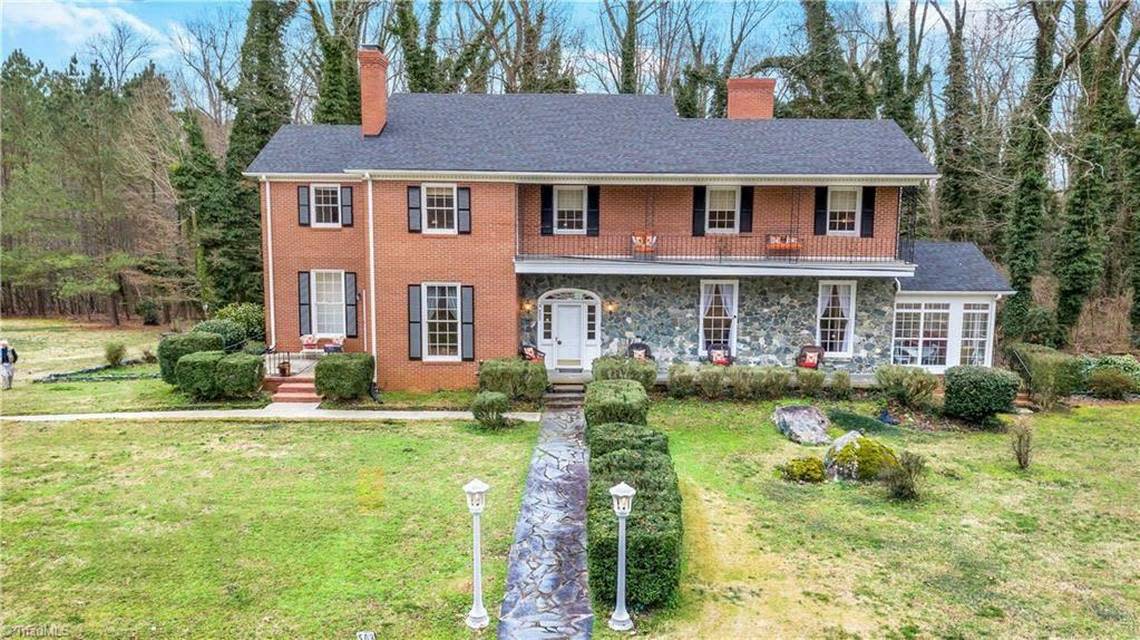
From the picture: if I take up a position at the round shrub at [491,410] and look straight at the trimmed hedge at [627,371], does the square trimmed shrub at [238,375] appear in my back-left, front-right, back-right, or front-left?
back-left

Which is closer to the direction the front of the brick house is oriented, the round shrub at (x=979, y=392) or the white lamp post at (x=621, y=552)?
the white lamp post

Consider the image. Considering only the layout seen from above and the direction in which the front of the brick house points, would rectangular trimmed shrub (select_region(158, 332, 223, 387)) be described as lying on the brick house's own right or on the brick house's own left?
on the brick house's own right

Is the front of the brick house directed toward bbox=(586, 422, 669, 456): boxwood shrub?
yes

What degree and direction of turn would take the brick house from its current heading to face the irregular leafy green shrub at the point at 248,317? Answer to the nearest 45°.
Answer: approximately 90° to its right

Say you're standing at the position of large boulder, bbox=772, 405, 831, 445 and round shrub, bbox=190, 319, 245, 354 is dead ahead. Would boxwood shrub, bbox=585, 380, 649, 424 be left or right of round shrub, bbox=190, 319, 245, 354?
left

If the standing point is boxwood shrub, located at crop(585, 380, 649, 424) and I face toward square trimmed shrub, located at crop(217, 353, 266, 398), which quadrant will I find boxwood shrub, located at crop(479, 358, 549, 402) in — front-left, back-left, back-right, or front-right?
front-right

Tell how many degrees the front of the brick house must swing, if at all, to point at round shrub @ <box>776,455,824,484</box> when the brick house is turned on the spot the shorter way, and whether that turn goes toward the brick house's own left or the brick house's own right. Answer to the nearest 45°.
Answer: approximately 45° to the brick house's own left

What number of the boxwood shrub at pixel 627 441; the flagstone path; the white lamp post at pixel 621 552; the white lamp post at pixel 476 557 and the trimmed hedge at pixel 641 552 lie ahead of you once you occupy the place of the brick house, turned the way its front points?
5

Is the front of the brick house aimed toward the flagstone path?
yes

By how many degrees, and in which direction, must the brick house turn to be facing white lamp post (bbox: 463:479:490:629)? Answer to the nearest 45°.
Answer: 0° — it already faces it

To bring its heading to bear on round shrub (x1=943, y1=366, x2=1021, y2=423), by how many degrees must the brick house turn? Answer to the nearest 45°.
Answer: approximately 90° to its left

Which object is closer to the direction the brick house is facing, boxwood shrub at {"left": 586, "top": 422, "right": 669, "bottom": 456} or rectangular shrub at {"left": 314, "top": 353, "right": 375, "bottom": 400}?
the boxwood shrub

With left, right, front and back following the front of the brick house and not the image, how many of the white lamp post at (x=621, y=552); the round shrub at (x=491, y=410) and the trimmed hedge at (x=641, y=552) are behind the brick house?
0

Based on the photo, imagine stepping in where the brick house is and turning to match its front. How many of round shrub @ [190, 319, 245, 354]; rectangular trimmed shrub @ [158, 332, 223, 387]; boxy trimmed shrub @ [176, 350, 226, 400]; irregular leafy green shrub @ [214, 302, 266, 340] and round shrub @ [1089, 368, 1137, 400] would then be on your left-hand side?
1

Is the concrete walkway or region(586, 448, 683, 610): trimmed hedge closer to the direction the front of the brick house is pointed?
the trimmed hedge

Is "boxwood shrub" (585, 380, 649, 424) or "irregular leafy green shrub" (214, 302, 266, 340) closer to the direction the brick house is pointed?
the boxwood shrub

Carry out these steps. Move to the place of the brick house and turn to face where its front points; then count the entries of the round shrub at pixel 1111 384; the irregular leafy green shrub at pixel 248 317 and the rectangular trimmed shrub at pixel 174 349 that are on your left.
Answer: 1

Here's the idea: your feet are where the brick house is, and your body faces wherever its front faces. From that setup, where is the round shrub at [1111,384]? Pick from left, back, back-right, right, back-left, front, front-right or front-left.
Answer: left

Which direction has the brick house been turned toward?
toward the camera

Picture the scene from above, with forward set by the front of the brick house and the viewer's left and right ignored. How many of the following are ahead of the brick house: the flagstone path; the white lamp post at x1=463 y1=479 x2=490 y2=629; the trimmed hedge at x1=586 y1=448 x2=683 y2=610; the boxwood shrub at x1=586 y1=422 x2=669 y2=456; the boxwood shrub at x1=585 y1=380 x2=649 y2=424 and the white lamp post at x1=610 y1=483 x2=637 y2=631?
6

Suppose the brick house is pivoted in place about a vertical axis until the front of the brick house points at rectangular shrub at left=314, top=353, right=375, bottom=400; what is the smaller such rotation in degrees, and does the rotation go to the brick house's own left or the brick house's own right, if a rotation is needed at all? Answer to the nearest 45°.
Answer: approximately 45° to the brick house's own right
